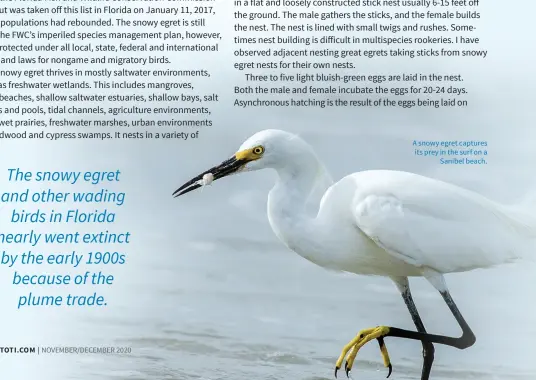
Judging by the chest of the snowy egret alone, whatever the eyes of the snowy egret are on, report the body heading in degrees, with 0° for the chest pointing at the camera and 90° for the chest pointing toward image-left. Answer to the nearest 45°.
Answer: approximately 90°
